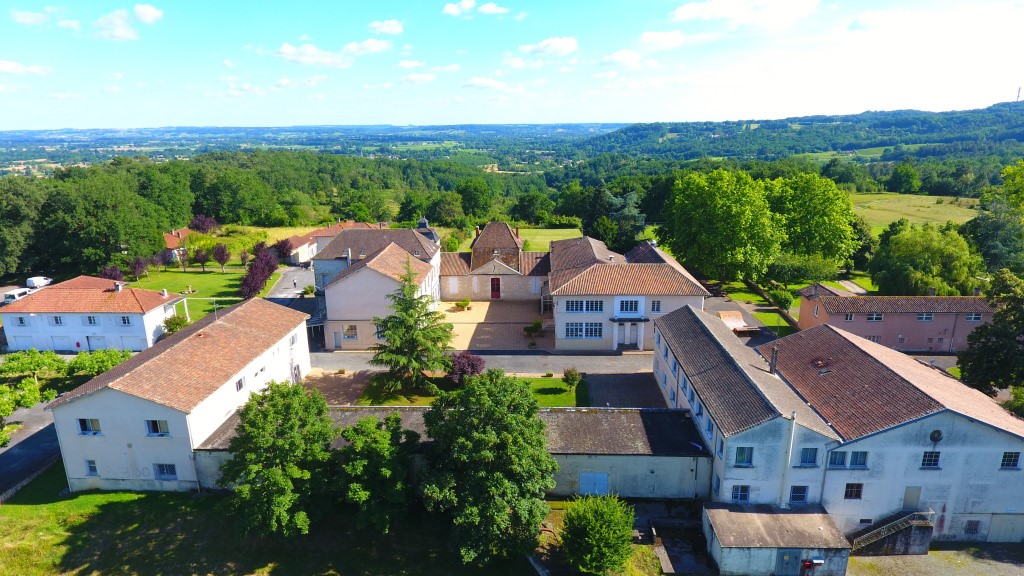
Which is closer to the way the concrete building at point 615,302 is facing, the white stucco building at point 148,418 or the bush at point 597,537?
the bush

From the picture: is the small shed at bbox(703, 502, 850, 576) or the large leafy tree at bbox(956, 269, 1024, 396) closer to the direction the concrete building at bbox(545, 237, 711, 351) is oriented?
the small shed

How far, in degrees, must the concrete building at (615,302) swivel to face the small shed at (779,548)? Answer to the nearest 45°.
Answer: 0° — it already faces it

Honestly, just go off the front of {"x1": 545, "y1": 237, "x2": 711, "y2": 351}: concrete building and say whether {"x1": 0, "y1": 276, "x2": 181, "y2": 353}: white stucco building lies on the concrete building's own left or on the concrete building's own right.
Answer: on the concrete building's own right

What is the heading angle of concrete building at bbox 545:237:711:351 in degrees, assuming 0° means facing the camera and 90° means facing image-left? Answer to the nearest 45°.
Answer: approximately 0°

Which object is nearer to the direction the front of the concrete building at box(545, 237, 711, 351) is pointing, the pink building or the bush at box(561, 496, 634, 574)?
the bush

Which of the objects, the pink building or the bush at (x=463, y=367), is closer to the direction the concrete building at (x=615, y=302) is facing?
the bush

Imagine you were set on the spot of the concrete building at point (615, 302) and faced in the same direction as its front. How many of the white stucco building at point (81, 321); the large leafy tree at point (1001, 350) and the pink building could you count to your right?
1

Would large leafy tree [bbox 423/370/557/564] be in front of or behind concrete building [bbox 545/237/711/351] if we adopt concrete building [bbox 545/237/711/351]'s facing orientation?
in front

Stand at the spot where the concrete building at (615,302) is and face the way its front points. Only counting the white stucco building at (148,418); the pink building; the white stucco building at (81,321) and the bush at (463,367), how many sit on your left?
1

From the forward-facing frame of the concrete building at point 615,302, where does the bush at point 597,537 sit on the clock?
The bush is roughly at 12 o'clock from the concrete building.

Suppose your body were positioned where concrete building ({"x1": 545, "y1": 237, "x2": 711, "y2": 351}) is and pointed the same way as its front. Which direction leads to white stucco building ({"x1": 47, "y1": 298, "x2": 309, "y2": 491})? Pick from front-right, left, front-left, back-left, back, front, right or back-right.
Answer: front-right
